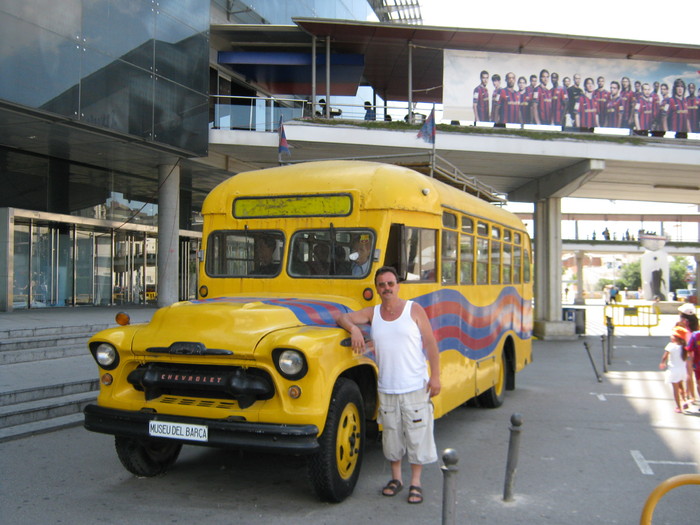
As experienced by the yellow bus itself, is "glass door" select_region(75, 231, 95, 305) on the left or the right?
on its right

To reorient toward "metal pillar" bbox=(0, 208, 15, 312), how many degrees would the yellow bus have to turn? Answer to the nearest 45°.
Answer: approximately 90° to its right

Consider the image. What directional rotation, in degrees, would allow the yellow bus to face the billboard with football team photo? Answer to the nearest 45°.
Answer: approximately 180°

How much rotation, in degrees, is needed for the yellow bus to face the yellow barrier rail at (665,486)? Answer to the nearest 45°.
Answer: approximately 90° to its left

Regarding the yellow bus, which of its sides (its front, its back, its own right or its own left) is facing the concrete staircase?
right

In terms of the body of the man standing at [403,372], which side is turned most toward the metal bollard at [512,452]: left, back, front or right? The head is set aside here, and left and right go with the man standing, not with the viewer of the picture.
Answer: left

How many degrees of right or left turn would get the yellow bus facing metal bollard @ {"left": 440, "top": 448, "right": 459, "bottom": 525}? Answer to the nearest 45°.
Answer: approximately 90° to its left

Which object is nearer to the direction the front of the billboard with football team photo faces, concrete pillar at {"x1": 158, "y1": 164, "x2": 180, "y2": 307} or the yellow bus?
the yellow bus
